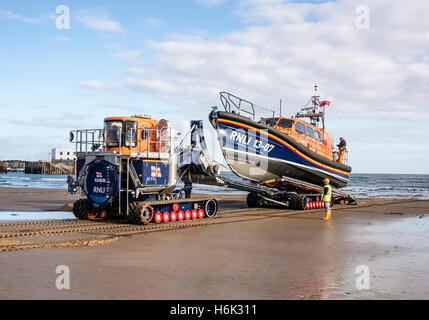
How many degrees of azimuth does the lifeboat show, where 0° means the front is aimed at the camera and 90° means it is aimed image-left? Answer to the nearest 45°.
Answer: approximately 45°

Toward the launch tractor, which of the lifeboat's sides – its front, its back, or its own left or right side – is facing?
front

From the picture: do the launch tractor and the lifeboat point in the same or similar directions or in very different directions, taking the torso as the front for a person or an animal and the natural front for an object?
same or similar directions

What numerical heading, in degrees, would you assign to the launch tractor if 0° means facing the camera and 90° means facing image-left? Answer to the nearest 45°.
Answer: approximately 45°

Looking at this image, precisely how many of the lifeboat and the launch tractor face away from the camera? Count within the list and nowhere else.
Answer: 0

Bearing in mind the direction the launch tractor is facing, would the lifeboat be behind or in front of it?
behind
